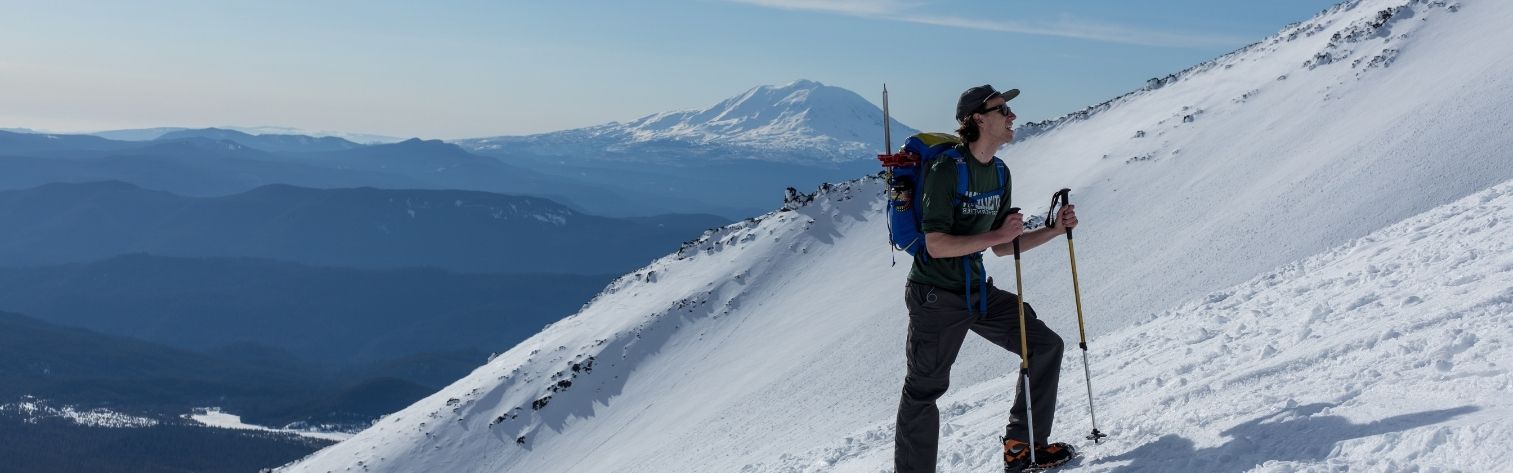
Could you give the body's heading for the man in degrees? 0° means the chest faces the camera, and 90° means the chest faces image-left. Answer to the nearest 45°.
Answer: approximately 315°
